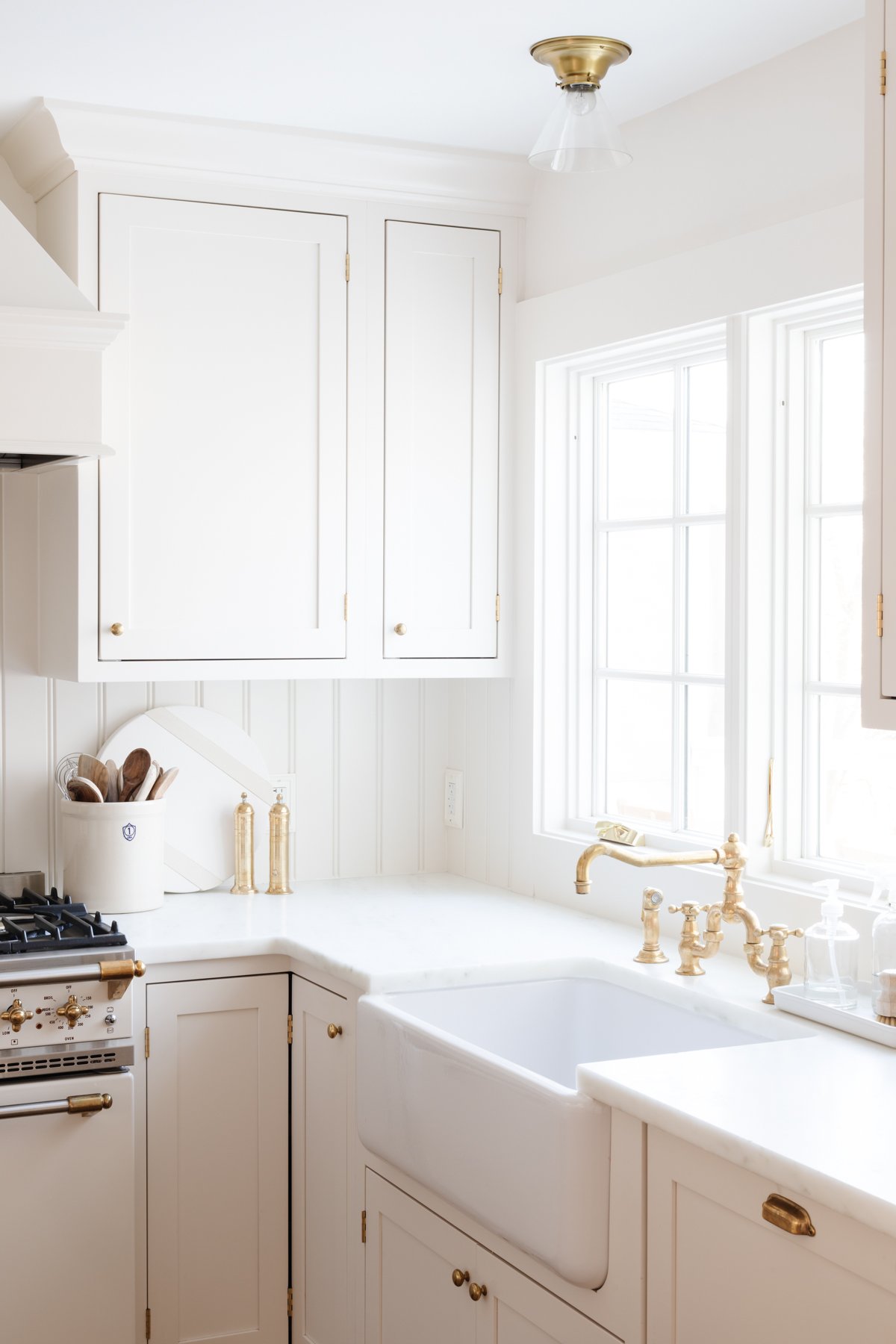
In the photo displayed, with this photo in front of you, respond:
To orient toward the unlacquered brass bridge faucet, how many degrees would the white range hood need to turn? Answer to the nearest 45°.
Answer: approximately 45° to its left

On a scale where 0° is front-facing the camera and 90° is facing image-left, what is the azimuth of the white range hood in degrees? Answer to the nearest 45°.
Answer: approximately 0°

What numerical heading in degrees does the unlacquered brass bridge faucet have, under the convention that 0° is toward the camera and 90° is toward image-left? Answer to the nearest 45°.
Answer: approximately 45°

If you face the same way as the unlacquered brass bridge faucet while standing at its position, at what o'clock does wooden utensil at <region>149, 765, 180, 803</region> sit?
The wooden utensil is roughly at 2 o'clock from the unlacquered brass bridge faucet.

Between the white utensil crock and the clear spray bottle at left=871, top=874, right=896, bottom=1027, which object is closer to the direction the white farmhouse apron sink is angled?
the white utensil crock

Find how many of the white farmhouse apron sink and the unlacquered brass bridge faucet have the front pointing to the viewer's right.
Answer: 0

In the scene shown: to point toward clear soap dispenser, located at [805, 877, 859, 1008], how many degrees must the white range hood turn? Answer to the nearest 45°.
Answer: approximately 45° to its left

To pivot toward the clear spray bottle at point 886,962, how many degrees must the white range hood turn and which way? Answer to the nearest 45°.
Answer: approximately 45° to its left

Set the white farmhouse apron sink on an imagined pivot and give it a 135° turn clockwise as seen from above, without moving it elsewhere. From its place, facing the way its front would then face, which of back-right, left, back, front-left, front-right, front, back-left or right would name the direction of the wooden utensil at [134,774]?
front-left

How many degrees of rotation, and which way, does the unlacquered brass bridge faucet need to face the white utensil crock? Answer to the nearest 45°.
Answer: approximately 45° to its right
